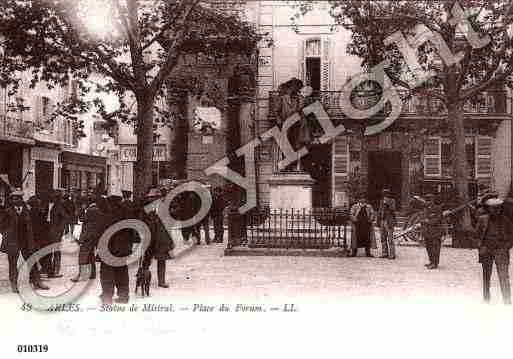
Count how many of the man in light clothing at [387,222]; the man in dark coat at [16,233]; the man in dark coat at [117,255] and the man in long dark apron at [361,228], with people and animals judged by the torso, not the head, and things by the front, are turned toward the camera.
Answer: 3

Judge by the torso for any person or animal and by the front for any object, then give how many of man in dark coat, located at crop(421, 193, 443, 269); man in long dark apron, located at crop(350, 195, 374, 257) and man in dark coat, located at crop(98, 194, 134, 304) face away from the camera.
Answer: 1

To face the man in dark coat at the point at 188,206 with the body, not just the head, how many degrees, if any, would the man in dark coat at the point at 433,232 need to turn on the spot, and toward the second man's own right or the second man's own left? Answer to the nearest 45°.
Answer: approximately 90° to the second man's own right

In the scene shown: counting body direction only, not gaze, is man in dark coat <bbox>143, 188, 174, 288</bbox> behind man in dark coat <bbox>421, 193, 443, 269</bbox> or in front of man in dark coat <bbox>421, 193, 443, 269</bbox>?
in front

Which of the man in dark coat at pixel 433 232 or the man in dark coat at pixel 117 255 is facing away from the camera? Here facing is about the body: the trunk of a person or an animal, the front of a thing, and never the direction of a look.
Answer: the man in dark coat at pixel 117 255

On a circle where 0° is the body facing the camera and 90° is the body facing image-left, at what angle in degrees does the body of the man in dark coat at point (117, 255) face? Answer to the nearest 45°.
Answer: approximately 180°

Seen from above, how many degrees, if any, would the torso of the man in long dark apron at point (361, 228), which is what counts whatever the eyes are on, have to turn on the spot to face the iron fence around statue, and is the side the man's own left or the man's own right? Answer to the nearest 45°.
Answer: approximately 90° to the man's own right

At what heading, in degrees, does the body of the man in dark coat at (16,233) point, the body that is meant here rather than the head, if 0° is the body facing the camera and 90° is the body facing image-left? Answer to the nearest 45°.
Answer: approximately 0°

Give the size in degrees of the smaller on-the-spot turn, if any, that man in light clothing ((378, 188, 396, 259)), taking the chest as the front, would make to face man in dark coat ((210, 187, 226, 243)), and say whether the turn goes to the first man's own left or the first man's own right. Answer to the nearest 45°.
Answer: approximately 135° to the first man's own right

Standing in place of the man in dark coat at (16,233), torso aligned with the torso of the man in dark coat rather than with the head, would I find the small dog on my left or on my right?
on my left

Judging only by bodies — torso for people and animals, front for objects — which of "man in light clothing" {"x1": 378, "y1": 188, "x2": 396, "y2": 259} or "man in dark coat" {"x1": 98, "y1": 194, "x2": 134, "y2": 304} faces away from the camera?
"man in dark coat" {"x1": 98, "y1": 194, "x2": 134, "y2": 304}

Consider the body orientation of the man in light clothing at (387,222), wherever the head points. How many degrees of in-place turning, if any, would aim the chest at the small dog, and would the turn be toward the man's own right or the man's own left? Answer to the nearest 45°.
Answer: approximately 45° to the man's own right

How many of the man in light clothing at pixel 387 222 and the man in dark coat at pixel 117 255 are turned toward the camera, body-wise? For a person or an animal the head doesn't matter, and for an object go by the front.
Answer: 1

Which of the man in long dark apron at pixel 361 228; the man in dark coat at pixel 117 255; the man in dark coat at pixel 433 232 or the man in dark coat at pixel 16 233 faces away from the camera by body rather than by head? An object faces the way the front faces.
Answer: the man in dark coat at pixel 117 255
